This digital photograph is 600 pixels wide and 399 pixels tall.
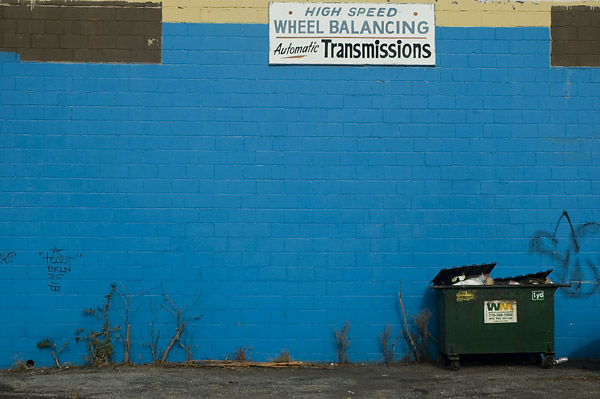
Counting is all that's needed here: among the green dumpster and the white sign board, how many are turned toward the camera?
2

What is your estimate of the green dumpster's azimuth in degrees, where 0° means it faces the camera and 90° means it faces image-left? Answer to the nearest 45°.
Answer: approximately 0°

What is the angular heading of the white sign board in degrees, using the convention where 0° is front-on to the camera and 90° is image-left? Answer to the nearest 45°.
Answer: approximately 0°
